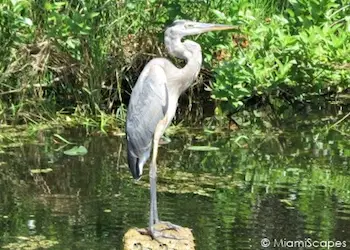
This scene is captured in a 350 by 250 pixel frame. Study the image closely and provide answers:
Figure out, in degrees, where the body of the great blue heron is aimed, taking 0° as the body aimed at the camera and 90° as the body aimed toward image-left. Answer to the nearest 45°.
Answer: approximately 270°

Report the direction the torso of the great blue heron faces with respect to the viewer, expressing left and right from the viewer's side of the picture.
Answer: facing to the right of the viewer
